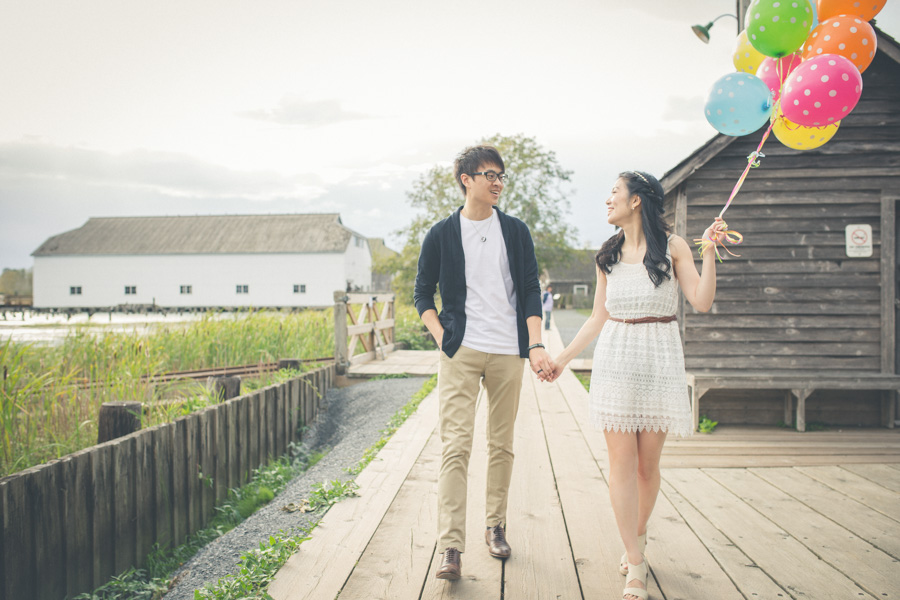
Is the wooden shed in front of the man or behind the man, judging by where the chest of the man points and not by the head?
behind

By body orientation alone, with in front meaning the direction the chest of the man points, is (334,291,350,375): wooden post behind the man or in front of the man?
behind

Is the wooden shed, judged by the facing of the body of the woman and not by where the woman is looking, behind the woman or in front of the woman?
behind

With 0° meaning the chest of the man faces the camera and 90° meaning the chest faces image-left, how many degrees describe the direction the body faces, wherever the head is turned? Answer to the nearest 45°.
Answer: approximately 0°

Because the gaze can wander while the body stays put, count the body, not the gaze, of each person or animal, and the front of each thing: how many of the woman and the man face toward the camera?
2

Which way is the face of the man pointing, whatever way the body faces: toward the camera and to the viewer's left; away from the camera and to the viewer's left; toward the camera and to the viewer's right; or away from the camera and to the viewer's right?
toward the camera and to the viewer's right

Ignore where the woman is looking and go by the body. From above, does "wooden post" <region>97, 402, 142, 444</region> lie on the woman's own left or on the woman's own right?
on the woman's own right
